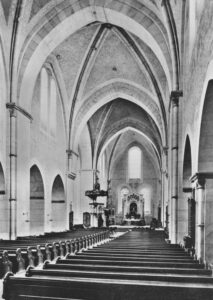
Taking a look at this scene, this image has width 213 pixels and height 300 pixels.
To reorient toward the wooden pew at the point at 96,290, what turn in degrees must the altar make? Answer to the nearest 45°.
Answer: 0° — it already faces it

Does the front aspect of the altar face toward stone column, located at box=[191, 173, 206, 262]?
yes

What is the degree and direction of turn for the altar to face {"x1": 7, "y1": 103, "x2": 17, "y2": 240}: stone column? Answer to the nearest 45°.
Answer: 0° — it already faces it

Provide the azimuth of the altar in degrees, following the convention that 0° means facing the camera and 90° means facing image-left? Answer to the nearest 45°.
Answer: approximately 0°
